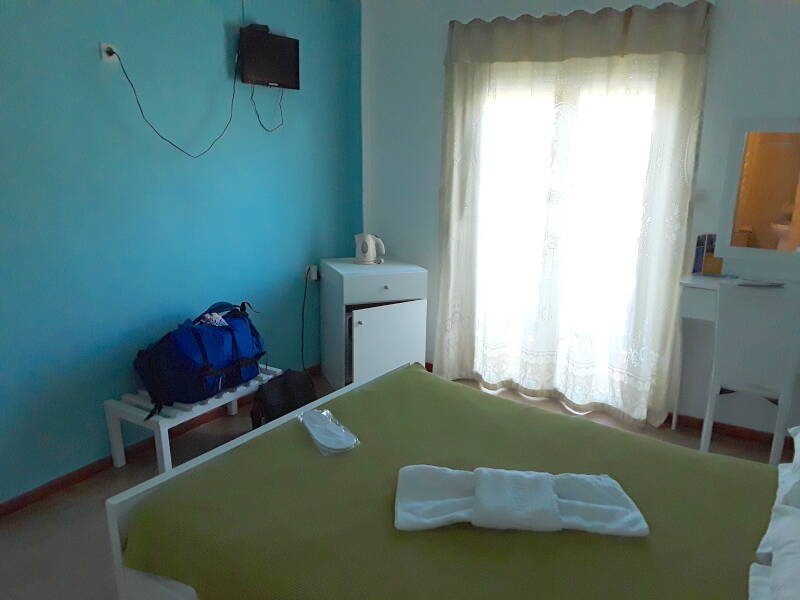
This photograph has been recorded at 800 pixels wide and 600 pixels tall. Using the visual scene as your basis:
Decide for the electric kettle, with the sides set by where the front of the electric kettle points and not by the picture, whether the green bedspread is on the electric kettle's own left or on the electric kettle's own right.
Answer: on the electric kettle's own left

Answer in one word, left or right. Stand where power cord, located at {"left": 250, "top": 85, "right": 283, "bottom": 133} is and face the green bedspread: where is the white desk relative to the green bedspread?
left

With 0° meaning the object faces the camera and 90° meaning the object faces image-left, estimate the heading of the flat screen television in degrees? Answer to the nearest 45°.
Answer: approximately 315°

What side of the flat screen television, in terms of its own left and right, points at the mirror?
front

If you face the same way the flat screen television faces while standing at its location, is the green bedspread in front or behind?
in front

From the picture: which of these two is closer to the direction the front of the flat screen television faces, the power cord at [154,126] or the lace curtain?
the lace curtain

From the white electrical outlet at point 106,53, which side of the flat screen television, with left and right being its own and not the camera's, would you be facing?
right

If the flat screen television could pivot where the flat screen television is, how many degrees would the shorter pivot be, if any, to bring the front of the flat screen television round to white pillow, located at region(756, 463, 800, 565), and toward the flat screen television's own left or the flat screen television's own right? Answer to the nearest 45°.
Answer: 0° — it already faces it

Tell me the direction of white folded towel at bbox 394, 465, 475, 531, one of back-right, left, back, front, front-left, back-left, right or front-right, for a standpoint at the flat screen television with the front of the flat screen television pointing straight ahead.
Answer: front-right
